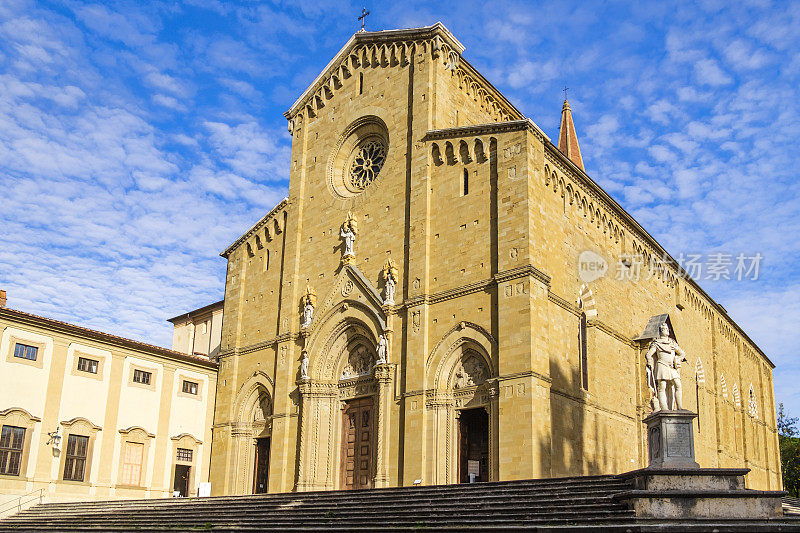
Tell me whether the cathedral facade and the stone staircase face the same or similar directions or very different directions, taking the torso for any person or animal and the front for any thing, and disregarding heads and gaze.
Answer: same or similar directions

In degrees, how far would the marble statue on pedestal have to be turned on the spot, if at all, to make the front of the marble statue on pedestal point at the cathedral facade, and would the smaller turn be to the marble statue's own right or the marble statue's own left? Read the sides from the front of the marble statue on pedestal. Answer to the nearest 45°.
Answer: approximately 135° to the marble statue's own right

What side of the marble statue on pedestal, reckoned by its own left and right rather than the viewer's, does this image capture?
front

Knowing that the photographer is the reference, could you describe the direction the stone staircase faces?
facing the viewer and to the left of the viewer

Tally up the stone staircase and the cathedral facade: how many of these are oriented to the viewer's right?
0

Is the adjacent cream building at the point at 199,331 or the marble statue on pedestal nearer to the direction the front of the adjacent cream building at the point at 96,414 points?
the marble statue on pedestal

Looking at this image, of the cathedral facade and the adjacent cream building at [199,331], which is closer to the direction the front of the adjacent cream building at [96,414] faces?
the cathedral facade

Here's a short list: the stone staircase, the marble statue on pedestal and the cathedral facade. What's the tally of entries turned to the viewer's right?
0

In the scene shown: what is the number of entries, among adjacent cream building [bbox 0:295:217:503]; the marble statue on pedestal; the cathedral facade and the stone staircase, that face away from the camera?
0

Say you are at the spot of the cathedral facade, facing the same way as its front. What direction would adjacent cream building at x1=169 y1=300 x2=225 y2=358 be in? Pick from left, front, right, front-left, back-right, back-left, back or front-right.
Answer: right
